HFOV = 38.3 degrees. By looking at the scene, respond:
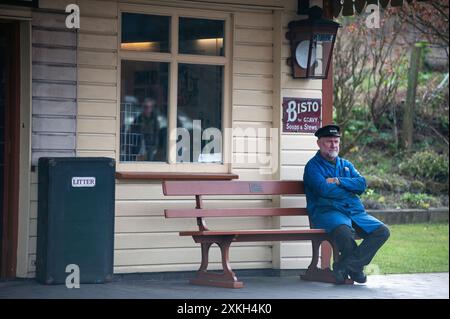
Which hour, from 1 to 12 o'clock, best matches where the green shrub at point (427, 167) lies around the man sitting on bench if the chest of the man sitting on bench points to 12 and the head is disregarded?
The green shrub is roughly at 8 o'clock from the man sitting on bench.

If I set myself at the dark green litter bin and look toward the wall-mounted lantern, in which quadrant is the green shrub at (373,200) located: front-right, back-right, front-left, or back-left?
front-left

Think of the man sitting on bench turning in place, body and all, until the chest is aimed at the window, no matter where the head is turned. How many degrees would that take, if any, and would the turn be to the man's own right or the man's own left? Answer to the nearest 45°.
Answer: approximately 135° to the man's own right

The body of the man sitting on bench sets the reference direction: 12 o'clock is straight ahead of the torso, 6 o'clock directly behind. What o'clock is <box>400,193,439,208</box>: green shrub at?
The green shrub is roughly at 8 o'clock from the man sitting on bench.

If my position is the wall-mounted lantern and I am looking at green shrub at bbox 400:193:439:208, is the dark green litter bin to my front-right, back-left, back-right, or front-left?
back-left

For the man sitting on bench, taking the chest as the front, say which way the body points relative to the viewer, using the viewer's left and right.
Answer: facing the viewer and to the right of the viewer

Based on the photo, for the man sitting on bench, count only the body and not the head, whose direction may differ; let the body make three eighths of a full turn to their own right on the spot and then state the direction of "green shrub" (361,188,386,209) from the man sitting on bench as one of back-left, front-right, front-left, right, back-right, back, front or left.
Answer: right
